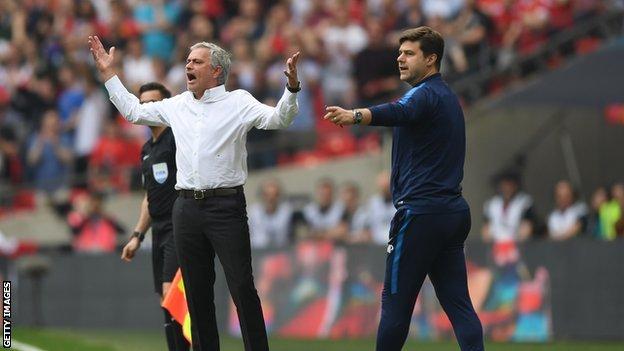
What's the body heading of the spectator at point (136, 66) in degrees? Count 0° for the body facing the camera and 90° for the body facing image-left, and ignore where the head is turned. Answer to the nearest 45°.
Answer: approximately 0°

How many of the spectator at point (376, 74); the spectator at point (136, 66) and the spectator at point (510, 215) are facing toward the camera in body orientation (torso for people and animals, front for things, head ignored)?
3

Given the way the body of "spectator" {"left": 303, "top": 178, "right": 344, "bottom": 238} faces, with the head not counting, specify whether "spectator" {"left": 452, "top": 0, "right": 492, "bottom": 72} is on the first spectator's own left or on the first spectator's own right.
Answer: on the first spectator's own left

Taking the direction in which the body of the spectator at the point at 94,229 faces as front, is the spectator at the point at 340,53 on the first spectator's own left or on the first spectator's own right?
on the first spectator's own left

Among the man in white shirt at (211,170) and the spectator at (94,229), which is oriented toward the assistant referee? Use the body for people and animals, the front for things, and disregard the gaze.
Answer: the spectator

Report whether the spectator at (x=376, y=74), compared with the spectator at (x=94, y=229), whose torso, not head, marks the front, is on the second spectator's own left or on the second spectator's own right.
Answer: on the second spectator's own left
